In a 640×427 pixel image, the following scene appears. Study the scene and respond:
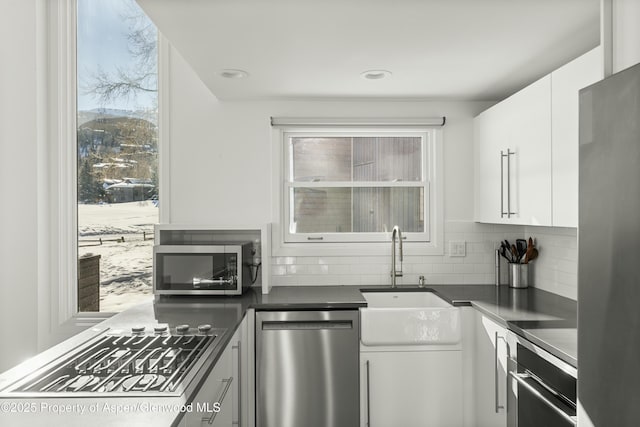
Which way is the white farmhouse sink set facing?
toward the camera

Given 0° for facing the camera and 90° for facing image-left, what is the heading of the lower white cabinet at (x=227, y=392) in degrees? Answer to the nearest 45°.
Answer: approximately 270°

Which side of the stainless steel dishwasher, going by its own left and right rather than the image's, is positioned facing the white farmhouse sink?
left

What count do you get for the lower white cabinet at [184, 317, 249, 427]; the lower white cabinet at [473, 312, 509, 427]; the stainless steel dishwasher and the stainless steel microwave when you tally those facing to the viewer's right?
1

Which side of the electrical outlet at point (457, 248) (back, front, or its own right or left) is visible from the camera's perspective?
front

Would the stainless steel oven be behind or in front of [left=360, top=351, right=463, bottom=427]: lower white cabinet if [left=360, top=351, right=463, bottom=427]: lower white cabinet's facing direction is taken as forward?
in front

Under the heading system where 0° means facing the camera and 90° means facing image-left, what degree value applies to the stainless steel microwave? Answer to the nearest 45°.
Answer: approximately 0°

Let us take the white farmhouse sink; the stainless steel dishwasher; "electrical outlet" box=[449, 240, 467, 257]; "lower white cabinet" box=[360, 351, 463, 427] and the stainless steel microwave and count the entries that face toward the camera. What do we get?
5

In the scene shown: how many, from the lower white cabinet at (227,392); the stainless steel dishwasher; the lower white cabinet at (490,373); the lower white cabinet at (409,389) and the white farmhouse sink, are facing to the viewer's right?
1

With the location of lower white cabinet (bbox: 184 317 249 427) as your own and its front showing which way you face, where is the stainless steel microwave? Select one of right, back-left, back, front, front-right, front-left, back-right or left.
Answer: left

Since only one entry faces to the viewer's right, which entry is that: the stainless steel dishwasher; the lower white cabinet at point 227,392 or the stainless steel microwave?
the lower white cabinet

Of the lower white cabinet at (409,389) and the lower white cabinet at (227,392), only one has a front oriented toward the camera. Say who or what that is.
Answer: the lower white cabinet at (409,389)

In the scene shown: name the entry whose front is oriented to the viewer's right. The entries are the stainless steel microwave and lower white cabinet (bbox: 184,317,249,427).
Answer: the lower white cabinet

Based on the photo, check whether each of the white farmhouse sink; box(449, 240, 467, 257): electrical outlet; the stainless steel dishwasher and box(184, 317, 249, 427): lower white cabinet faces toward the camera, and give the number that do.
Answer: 3

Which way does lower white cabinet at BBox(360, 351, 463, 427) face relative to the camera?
toward the camera

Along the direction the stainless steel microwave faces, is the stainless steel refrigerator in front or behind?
in front
